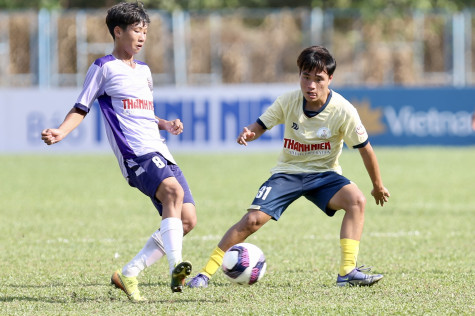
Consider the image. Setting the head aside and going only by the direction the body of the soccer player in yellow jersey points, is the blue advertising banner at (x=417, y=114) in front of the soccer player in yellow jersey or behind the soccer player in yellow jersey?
behind

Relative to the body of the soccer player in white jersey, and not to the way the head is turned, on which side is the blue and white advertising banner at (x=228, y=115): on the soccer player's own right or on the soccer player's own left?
on the soccer player's own left

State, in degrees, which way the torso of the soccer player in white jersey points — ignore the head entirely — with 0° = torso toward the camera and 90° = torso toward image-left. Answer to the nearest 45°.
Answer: approximately 315°

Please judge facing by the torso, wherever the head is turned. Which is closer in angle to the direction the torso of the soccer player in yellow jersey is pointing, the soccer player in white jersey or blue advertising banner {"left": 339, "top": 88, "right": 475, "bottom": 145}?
the soccer player in white jersey

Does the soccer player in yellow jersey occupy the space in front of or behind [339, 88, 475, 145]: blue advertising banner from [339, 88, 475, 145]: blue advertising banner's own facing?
in front

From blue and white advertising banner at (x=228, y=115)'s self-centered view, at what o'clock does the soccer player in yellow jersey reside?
The soccer player in yellow jersey is roughly at 12 o'clock from the blue and white advertising banner.

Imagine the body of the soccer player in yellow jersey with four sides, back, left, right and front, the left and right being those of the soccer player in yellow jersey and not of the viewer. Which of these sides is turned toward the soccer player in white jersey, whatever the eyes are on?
right

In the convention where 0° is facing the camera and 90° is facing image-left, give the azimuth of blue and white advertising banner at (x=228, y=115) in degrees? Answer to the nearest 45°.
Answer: approximately 0°

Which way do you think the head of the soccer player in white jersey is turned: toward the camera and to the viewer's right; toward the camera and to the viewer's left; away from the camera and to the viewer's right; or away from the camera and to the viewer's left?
toward the camera and to the viewer's right
